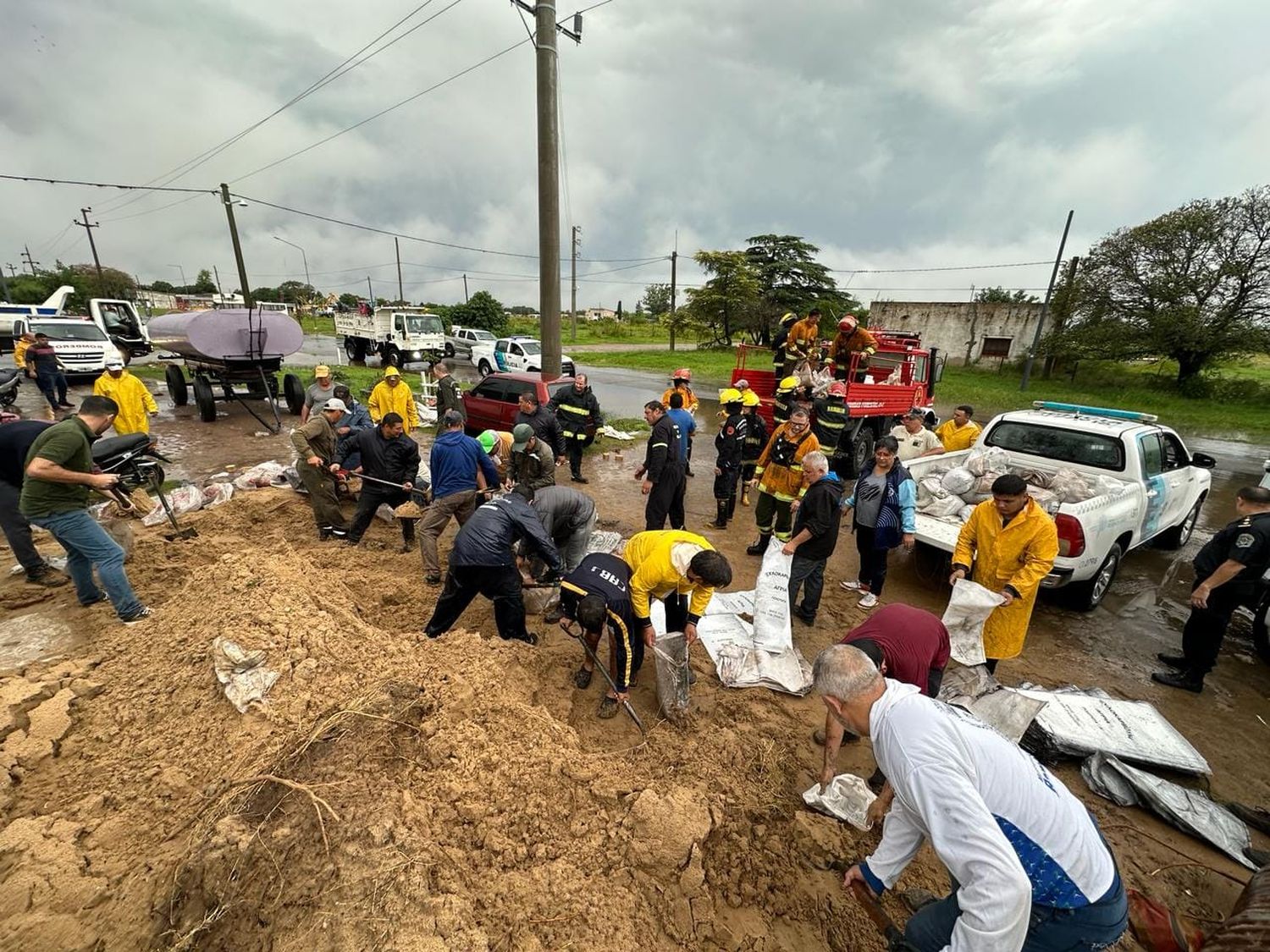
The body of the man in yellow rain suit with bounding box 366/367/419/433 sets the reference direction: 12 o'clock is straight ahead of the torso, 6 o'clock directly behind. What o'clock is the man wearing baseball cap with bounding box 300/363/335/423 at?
The man wearing baseball cap is roughly at 3 o'clock from the man in yellow rain suit.

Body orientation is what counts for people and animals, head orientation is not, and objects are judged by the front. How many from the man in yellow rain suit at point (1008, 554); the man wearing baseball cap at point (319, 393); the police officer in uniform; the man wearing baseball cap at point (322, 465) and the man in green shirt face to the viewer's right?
2

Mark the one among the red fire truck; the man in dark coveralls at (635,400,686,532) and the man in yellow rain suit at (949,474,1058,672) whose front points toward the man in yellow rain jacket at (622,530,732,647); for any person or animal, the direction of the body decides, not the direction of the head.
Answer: the man in yellow rain suit at (949,474,1058,672)

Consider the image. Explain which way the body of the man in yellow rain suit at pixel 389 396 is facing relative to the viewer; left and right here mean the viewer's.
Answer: facing the viewer

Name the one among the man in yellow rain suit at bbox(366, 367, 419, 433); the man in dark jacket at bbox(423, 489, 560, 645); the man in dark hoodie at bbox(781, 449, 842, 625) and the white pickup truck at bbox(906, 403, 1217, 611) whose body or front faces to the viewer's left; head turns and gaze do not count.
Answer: the man in dark hoodie at bbox(781, 449, 842, 625)

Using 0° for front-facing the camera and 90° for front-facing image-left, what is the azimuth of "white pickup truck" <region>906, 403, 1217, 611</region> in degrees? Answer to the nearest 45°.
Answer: approximately 225°

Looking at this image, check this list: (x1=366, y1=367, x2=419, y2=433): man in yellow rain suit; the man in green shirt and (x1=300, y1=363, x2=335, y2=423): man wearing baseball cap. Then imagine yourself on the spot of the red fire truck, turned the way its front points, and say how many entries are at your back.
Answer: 3

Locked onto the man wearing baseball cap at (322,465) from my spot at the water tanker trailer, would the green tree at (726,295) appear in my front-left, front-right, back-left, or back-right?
back-left

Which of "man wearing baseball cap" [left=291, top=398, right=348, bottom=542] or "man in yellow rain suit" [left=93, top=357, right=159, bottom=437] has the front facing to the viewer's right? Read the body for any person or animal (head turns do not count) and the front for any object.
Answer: the man wearing baseball cap

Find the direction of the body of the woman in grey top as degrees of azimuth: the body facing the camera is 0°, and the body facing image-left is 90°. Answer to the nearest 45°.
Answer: approximately 45°

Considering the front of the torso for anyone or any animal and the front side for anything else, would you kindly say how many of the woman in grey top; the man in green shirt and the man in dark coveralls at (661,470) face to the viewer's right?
1

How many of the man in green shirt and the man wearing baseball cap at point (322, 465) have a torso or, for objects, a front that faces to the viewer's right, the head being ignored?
2

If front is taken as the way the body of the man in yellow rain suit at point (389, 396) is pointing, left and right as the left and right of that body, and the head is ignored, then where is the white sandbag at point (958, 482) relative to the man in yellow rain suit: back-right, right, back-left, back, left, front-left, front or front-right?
front-left

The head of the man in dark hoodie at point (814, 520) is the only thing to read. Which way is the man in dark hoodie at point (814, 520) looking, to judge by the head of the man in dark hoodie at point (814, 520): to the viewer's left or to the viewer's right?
to the viewer's left

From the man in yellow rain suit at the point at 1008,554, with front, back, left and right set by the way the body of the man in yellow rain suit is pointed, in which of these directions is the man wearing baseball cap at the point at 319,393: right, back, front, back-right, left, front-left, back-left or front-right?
front-right
